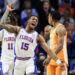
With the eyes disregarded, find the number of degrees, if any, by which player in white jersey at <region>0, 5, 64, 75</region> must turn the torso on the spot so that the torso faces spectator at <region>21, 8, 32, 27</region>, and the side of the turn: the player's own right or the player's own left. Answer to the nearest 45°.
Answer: approximately 180°

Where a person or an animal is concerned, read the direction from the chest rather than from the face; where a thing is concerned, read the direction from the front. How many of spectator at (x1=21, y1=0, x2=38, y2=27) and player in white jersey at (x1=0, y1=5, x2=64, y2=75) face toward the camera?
2

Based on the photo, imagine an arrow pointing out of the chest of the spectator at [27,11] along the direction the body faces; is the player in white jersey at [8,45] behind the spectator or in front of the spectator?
in front

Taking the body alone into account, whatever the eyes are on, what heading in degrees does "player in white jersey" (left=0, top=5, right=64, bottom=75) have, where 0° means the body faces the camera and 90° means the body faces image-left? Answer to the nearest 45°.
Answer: approximately 0°

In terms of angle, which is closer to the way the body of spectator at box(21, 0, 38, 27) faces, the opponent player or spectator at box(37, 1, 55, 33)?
the opponent player

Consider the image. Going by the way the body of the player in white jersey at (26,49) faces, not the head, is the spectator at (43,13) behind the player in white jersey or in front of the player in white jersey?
behind

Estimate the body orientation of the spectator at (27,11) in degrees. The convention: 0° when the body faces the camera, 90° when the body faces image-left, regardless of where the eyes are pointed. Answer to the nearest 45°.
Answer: approximately 0°

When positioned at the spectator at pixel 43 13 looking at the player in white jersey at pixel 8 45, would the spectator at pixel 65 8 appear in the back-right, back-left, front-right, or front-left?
back-left

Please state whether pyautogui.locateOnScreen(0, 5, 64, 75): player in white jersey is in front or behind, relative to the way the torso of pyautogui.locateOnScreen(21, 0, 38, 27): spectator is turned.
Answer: in front
